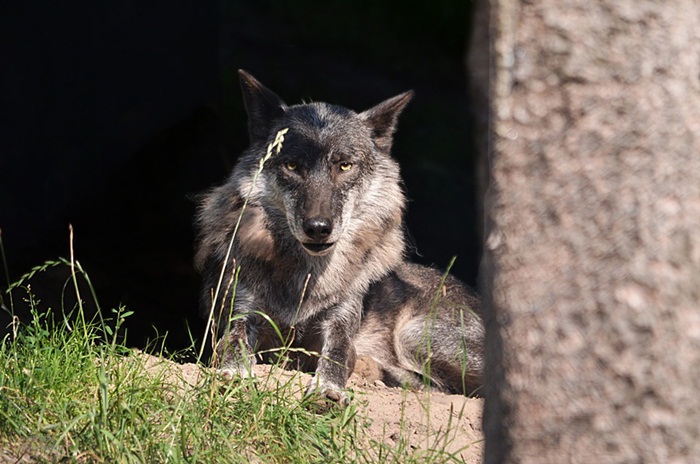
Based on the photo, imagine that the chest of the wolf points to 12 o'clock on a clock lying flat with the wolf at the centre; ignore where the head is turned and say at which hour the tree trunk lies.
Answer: The tree trunk is roughly at 10 o'clock from the wolf.

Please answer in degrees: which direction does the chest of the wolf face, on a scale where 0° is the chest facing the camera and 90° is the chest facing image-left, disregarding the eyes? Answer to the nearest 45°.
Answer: approximately 45°
